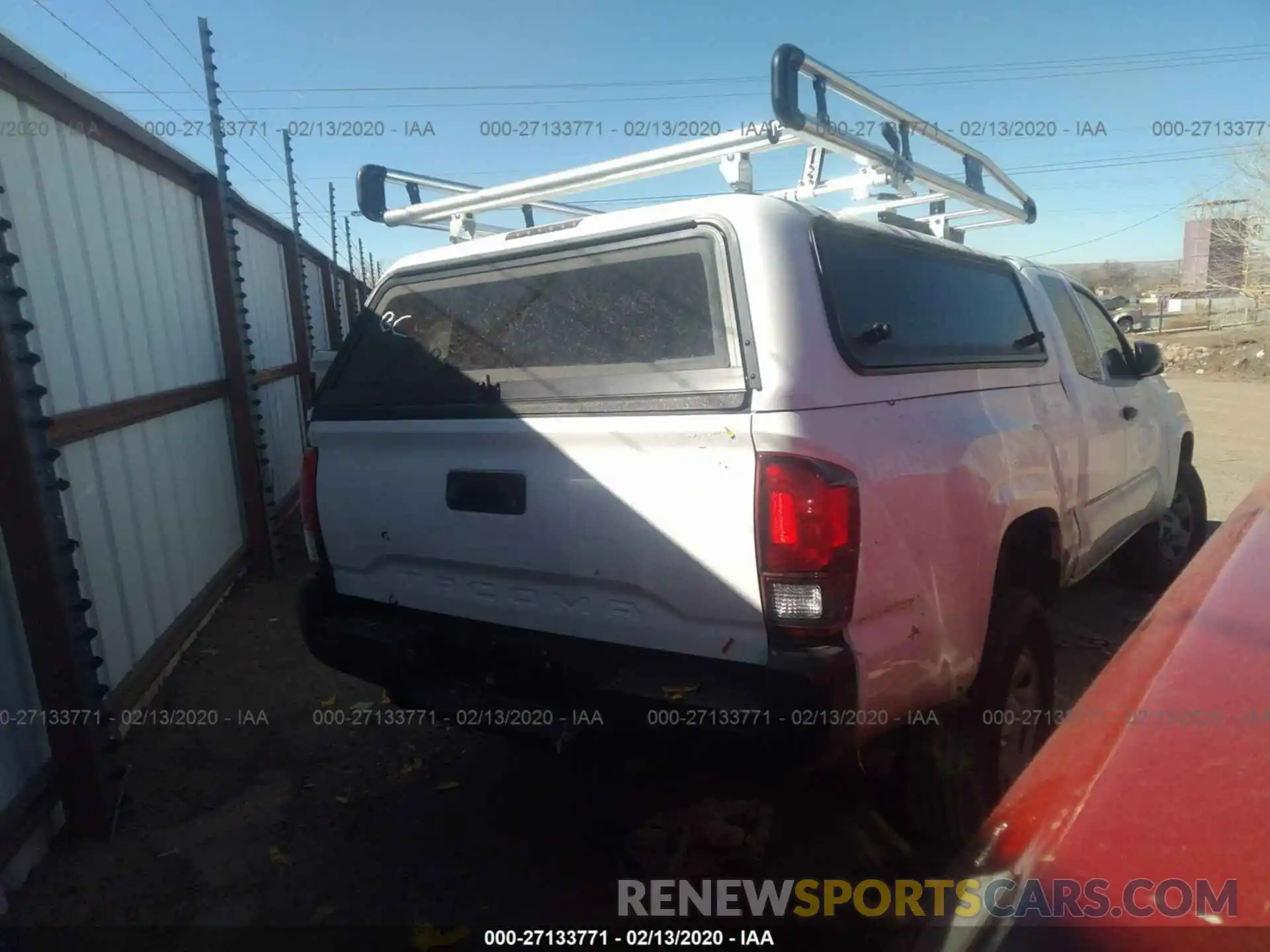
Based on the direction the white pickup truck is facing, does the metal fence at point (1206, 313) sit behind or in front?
in front

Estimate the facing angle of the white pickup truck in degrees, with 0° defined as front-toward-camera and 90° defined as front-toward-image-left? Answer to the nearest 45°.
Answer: approximately 225°

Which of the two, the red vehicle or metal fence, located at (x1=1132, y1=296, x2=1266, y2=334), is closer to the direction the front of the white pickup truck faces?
the metal fence

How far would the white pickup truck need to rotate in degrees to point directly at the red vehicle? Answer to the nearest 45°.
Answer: approximately 90° to its right

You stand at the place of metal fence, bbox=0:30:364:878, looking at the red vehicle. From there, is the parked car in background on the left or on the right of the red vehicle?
left
